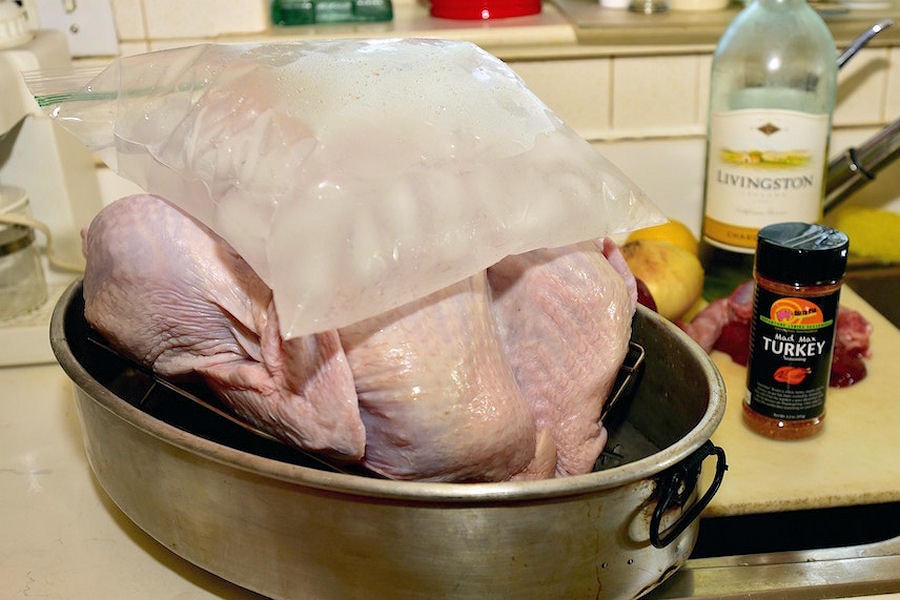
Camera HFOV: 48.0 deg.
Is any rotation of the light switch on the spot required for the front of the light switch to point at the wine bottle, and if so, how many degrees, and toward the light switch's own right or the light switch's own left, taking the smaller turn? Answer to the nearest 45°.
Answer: approximately 45° to the light switch's own left

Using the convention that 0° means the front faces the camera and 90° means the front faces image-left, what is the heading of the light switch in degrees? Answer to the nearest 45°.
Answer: approximately 0°

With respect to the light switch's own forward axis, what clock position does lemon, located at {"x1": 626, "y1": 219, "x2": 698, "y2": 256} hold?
The lemon is roughly at 10 o'clock from the light switch.

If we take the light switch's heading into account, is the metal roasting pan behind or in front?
in front

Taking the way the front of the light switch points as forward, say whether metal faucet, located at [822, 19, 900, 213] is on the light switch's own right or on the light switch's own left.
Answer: on the light switch's own left

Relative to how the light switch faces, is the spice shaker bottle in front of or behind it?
in front

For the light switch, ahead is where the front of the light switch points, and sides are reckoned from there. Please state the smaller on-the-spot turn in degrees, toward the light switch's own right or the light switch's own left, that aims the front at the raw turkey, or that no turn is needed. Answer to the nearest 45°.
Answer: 0° — it already faces it
